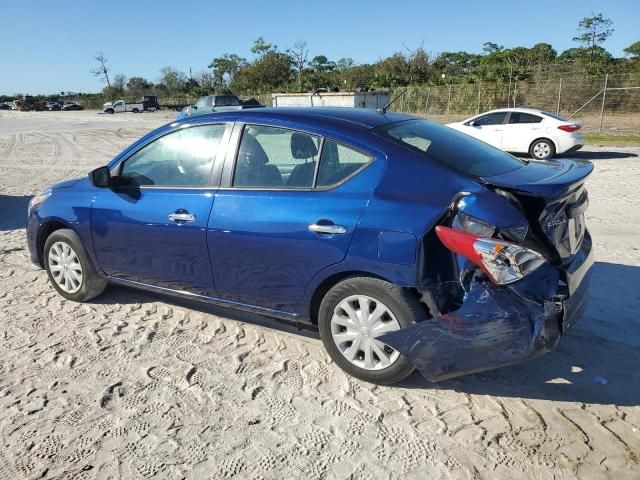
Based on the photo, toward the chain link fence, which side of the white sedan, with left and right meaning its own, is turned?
right

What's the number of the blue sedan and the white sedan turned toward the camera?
0

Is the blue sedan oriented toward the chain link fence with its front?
no

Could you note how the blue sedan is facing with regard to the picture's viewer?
facing away from the viewer and to the left of the viewer

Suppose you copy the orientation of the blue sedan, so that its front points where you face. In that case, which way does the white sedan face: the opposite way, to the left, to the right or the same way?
the same way

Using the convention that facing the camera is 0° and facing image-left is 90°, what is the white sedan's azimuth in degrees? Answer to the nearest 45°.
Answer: approximately 90°

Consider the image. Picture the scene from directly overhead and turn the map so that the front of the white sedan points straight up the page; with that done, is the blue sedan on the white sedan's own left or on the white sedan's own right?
on the white sedan's own left

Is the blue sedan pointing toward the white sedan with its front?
no
